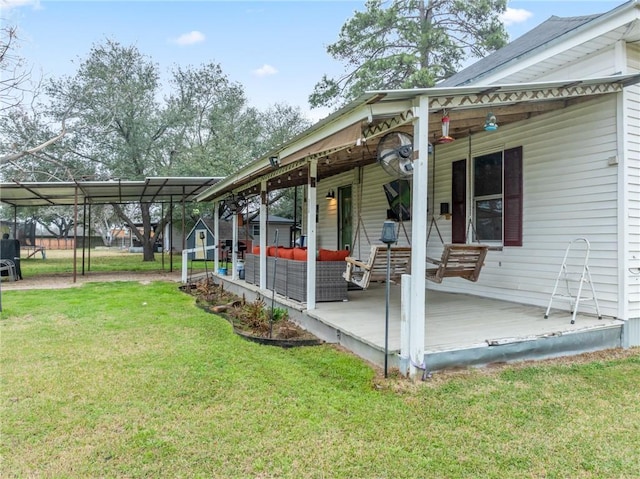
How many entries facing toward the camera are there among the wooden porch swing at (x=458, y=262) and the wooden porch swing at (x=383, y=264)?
0

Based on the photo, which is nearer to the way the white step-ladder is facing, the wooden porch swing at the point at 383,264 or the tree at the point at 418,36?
the wooden porch swing

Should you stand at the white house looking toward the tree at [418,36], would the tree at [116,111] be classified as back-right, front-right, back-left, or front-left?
front-left

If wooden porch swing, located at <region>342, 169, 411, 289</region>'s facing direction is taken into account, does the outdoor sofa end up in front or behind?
in front

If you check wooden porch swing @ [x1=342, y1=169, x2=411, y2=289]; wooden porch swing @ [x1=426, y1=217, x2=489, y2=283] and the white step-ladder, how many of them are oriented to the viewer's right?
0

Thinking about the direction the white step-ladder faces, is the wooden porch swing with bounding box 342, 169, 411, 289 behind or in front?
in front

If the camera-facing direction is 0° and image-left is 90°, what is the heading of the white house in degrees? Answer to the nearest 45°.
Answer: approximately 45°

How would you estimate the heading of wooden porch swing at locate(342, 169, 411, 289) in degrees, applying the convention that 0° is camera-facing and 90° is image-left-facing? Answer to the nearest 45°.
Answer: approximately 135°

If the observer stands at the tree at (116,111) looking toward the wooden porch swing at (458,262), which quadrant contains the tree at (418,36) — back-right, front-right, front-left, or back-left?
front-left

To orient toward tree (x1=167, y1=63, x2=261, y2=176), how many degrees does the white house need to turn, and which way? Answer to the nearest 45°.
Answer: approximately 90° to its right

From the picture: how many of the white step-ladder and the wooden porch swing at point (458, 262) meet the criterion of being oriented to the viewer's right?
0

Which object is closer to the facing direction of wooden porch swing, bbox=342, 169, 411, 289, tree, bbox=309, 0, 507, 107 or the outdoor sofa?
the outdoor sofa

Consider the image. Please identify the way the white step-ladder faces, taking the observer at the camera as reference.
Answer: facing the viewer and to the left of the viewer

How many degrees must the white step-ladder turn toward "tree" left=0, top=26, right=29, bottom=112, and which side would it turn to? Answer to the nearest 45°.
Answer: approximately 45° to its right

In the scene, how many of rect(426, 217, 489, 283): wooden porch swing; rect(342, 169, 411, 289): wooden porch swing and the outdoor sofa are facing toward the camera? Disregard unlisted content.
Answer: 0
